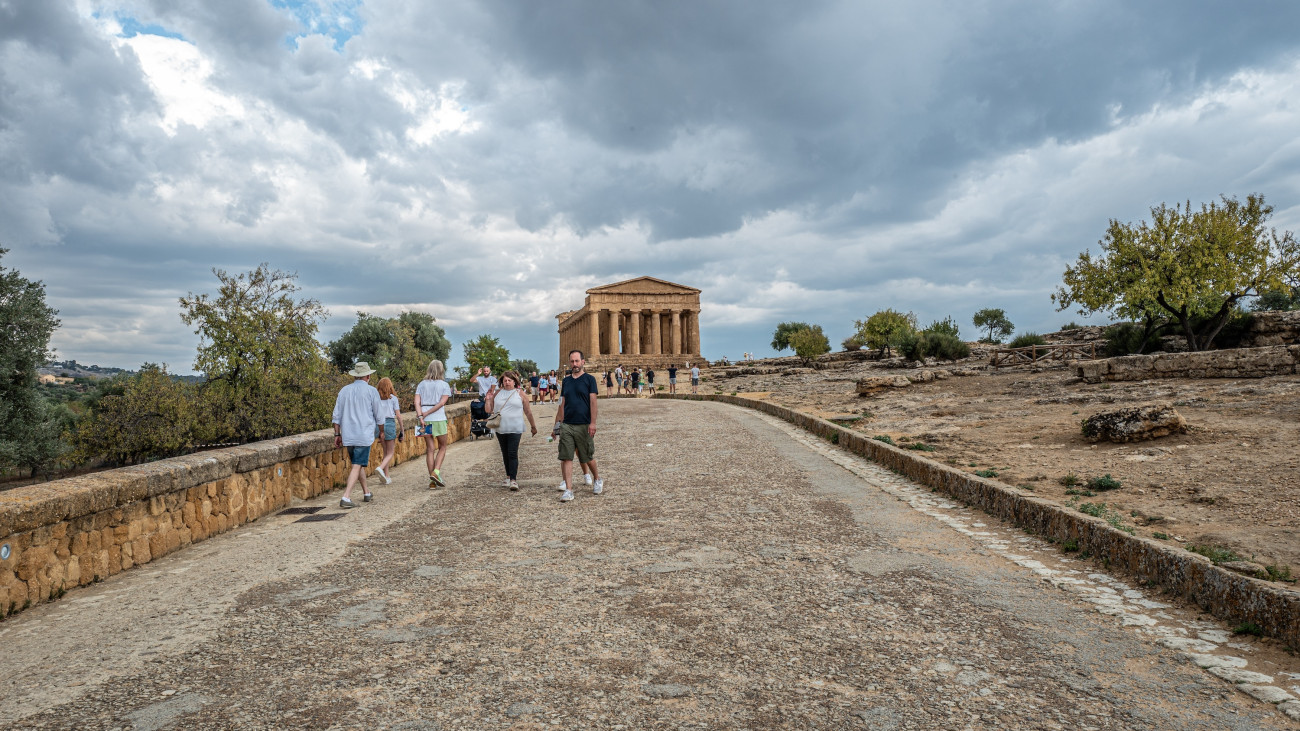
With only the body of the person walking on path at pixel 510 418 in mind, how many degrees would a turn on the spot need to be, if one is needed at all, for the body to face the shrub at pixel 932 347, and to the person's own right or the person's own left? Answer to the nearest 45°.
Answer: approximately 135° to the person's own left

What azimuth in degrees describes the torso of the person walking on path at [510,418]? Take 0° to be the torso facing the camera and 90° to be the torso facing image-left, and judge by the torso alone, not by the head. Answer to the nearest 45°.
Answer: approximately 0°

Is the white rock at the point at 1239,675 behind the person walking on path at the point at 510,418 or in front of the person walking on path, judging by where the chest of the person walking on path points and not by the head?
in front

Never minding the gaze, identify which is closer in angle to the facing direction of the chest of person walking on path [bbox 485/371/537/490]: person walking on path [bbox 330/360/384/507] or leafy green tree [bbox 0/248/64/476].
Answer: the person walking on path

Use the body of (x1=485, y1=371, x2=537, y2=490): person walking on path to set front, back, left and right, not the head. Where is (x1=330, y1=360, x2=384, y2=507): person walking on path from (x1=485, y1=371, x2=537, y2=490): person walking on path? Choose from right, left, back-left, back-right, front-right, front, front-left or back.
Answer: right

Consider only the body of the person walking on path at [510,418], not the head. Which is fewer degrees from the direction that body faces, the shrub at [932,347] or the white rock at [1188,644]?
the white rock

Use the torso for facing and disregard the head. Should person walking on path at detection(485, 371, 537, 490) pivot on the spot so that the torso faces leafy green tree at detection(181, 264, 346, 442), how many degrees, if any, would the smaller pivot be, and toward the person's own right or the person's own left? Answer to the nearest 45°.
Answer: approximately 135° to the person's own right

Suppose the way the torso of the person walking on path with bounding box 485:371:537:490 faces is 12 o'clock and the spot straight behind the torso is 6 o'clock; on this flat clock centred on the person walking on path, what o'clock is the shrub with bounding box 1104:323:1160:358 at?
The shrub is roughly at 8 o'clock from the person walking on path.

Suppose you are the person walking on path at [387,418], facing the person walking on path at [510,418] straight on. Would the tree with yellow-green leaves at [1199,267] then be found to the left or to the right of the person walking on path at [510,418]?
left

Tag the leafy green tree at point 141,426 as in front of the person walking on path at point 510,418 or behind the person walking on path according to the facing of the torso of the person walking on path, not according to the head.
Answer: behind

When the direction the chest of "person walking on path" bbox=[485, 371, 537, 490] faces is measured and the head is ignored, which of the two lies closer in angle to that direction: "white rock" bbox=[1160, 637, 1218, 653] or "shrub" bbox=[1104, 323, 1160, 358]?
the white rock

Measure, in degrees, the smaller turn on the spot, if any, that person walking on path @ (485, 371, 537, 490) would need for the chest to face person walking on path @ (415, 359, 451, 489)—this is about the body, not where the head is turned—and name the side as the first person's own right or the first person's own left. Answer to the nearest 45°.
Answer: approximately 135° to the first person's own right

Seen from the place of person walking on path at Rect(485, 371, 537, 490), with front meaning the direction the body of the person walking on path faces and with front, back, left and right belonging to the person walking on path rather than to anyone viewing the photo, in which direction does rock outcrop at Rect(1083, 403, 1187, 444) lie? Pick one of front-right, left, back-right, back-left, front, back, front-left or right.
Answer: left

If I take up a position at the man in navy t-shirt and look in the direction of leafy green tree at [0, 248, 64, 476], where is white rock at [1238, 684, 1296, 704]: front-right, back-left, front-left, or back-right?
back-left

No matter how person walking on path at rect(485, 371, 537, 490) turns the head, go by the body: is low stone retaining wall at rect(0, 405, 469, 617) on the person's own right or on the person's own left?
on the person's own right
